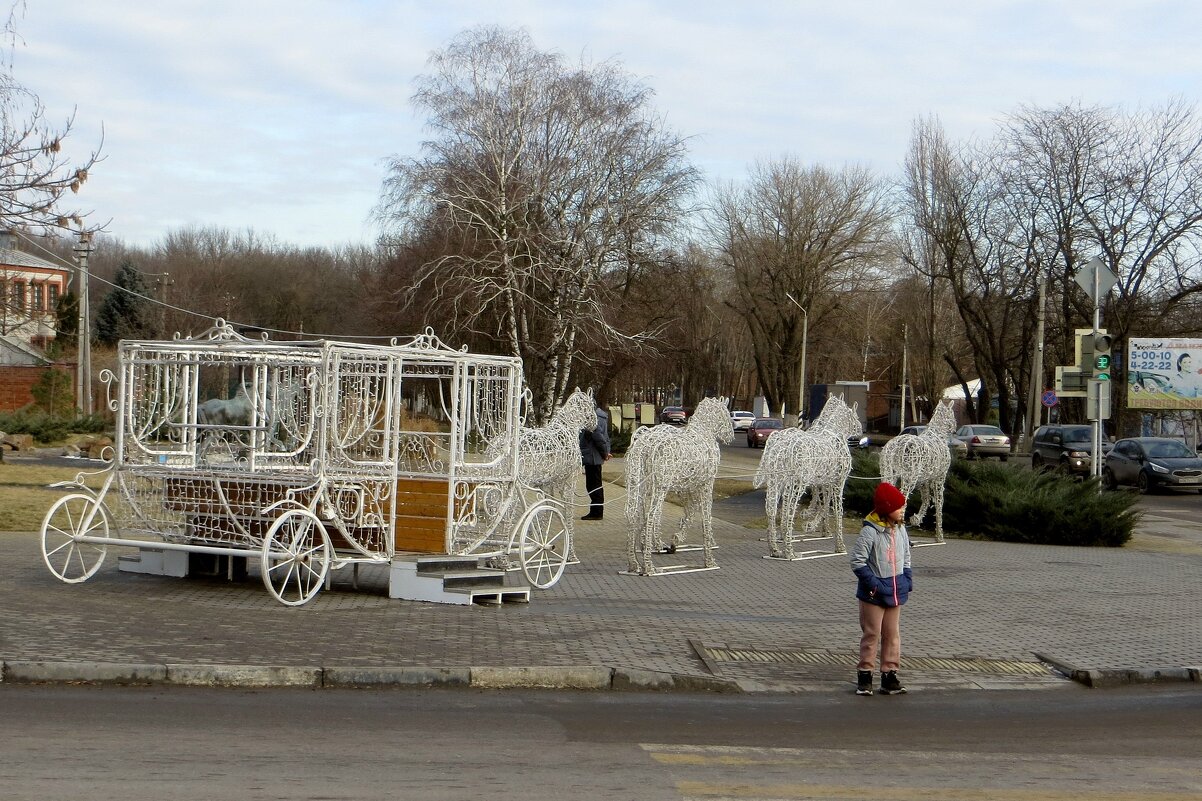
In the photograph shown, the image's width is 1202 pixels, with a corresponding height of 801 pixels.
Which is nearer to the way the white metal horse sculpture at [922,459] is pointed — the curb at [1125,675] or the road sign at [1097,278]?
the road sign

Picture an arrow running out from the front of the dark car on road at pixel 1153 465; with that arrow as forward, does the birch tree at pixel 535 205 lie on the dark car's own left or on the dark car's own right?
on the dark car's own right

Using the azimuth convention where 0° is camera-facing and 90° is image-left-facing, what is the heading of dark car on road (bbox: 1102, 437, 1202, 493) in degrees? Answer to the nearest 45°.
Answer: approximately 315°

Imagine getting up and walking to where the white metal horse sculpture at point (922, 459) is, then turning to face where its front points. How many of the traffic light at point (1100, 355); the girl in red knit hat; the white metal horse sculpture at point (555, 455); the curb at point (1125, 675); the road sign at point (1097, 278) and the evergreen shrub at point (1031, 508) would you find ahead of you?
3

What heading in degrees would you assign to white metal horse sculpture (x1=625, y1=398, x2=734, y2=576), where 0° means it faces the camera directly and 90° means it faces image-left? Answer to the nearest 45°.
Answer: approximately 225°

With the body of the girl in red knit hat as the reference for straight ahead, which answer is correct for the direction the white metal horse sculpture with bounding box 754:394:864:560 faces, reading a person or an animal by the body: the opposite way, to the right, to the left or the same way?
to the left

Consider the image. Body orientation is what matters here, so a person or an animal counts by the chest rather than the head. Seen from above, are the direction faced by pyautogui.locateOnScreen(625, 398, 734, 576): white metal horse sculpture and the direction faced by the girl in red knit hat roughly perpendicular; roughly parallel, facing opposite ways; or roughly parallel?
roughly perpendicular

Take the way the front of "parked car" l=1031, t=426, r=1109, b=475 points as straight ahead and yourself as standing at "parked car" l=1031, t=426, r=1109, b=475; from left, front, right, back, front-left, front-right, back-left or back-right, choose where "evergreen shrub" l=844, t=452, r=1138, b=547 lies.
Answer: front-right

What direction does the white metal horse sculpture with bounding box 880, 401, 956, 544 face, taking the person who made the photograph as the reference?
facing away from the viewer and to the right of the viewer

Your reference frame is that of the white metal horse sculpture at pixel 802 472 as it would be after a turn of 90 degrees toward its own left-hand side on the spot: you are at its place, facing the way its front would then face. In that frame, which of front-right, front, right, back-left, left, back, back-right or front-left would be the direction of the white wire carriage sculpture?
left

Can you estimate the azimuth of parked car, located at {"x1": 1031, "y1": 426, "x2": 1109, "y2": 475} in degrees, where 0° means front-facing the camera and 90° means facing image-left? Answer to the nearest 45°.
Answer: approximately 315°

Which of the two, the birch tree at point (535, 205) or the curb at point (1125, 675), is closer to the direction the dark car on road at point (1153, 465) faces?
the curb
